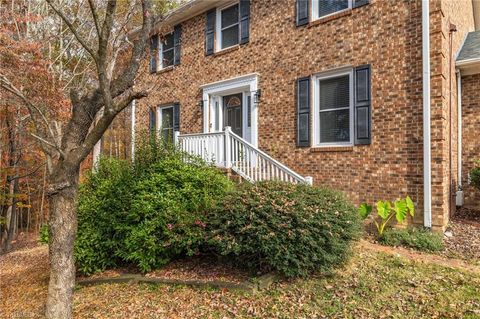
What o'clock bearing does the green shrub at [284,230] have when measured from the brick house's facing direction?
The green shrub is roughly at 11 o'clock from the brick house.

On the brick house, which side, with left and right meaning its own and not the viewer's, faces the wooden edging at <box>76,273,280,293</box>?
front

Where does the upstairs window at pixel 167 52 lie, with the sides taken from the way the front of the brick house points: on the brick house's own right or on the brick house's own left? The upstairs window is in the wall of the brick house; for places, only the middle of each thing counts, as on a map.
on the brick house's own right

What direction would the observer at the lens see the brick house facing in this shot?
facing the viewer and to the left of the viewer

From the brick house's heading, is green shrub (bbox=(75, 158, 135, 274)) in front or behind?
in front

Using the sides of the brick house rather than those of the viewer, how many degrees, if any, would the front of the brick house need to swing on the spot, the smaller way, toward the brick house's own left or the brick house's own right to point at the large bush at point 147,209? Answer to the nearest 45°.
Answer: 0° — it already faces it

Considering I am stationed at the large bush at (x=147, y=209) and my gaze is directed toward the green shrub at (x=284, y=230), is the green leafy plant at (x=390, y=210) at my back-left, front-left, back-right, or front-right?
front-left
